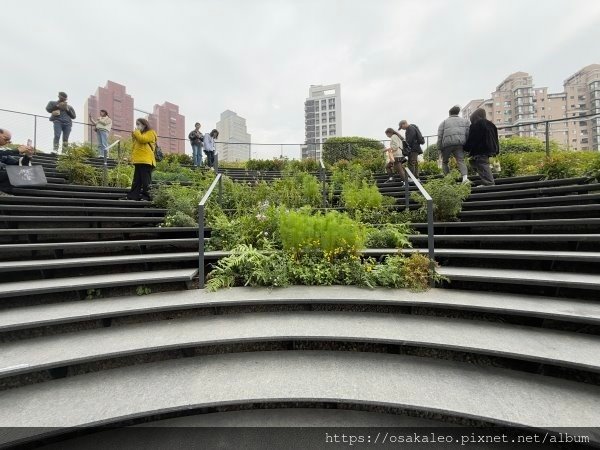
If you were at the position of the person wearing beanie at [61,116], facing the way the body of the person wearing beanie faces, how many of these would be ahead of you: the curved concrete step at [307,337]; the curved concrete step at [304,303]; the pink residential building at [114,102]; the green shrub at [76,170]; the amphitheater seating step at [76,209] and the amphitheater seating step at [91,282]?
5

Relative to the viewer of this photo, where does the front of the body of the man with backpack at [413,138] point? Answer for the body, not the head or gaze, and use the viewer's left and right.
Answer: facing to the left of the viewer

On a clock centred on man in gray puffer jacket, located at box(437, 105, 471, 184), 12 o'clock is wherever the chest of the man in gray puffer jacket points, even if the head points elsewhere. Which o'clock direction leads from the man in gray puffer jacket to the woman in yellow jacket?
The woman in yellow jacket is roughly at 8 o'clock from the man in gray puffer jacket.

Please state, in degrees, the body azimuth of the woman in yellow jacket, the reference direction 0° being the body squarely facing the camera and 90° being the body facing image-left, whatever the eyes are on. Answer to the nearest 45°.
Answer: approximately 45°

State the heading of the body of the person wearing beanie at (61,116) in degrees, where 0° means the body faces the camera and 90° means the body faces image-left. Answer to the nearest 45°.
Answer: approximately 0°

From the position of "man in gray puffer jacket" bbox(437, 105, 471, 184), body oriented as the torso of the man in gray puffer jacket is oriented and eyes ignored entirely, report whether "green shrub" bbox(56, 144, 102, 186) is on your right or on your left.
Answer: on your left

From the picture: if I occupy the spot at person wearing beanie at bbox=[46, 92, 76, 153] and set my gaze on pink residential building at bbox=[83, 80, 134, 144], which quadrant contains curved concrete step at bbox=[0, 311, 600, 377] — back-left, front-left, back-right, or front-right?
back-right

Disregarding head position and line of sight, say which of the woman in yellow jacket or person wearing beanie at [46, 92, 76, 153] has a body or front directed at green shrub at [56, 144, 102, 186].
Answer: the person wearing beanie

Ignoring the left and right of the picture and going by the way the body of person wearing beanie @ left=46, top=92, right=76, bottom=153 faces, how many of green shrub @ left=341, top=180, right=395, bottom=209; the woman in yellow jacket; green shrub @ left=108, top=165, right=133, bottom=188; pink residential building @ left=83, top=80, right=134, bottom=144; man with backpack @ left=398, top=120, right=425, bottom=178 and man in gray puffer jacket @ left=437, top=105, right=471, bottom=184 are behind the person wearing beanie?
1

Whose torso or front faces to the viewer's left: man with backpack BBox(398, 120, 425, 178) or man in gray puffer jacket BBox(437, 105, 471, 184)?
man with backpack BBox(398, 120, 425, 178)

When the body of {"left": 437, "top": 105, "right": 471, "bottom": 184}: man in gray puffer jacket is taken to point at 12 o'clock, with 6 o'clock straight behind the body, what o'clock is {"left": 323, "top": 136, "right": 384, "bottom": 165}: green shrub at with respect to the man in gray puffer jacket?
The green shrub is roughly at 11 o'clock from the man in gray puffer jacket.

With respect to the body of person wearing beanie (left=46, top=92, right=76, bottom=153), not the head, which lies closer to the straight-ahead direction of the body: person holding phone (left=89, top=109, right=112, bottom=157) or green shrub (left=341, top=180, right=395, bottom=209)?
the green shrub

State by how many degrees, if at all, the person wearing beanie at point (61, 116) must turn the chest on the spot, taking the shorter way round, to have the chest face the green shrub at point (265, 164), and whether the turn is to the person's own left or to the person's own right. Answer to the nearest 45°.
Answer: approximately 90° to the person's own left

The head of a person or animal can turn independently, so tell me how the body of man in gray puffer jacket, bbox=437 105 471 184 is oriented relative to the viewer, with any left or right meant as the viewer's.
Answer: facing away from the viewer

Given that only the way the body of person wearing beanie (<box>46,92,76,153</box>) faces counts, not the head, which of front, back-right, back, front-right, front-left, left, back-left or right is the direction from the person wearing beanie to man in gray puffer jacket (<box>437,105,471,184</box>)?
front-left
